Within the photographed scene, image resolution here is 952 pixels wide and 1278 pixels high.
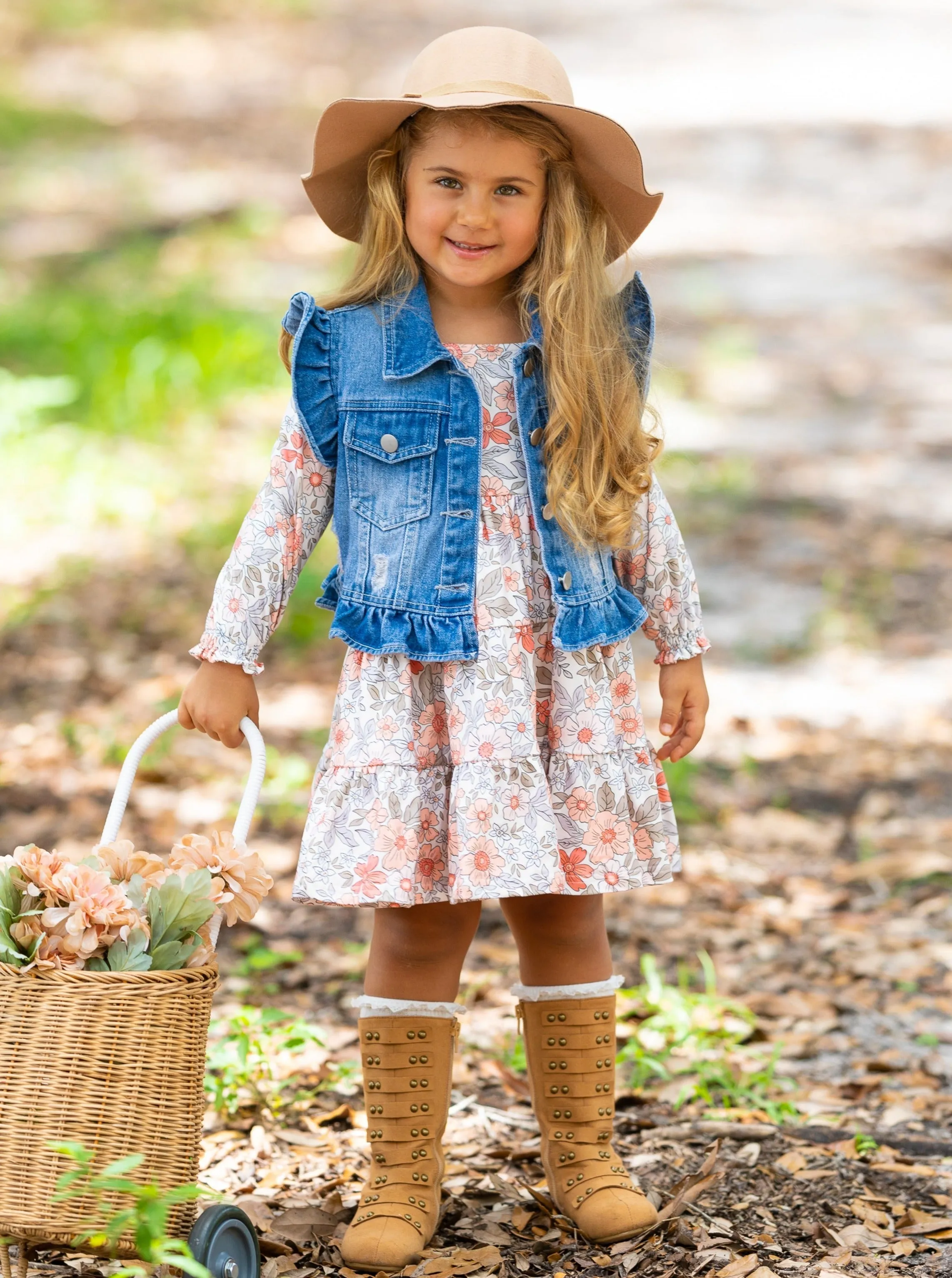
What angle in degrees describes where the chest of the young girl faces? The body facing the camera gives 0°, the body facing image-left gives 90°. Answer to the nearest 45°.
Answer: approximately 0°
